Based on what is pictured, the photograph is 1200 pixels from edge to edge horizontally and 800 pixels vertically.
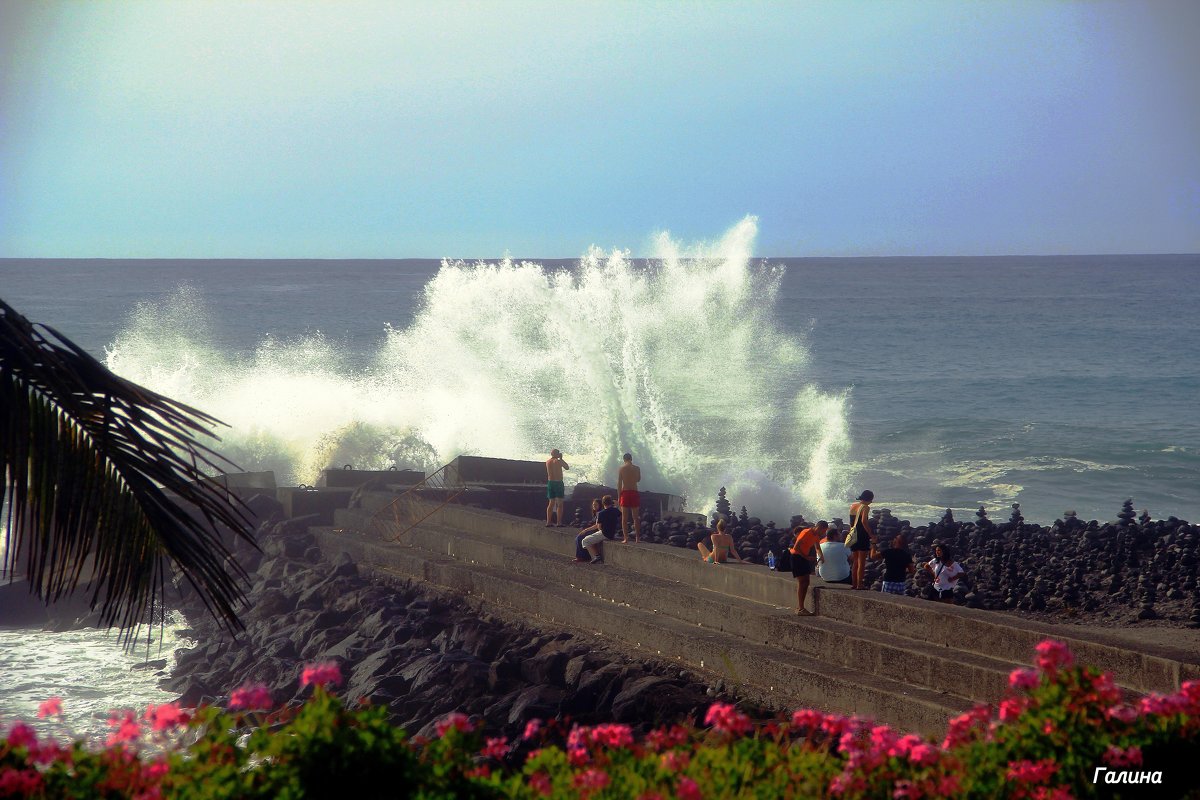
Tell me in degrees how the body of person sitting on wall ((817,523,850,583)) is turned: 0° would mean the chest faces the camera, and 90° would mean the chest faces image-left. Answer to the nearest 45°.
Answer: approximately 180°

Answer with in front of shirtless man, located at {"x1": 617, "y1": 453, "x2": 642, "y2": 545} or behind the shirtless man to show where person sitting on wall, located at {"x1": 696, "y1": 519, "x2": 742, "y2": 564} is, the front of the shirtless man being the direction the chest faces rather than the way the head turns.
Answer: behind

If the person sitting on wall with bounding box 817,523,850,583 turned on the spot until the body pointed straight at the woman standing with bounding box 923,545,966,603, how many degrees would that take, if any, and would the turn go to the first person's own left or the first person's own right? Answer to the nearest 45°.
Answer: approximately 90° to the first person's own right

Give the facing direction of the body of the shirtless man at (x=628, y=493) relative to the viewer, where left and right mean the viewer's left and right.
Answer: facing away from the viewer

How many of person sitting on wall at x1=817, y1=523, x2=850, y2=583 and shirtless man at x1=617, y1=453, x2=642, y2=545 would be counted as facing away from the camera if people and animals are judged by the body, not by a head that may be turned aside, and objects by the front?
2

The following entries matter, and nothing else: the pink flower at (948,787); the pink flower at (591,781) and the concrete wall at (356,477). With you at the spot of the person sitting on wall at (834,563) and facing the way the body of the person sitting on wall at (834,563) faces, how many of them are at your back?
2

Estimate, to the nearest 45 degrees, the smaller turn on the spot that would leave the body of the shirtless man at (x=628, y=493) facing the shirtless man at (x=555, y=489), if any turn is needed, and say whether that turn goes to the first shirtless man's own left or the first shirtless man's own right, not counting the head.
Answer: approximately 45° to the first shirtless man's own left

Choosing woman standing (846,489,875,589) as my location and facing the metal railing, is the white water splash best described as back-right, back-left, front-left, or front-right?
front-right

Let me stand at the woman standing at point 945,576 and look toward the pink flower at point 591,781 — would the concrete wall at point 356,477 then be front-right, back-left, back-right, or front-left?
back-right

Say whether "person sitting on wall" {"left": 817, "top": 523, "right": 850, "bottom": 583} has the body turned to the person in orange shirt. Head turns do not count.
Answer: no

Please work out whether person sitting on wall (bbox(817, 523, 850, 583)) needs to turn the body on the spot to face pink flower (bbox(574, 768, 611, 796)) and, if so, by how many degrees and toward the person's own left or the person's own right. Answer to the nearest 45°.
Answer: approximately 180°

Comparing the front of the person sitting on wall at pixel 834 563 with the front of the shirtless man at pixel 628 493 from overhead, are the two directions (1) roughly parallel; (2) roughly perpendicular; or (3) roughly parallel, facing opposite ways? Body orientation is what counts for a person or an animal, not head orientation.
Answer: roughly parallel
